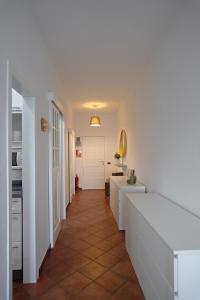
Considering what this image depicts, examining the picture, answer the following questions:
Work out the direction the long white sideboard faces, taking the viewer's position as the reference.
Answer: facing to the left of the viewer

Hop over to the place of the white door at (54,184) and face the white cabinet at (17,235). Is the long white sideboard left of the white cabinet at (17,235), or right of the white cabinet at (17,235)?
left

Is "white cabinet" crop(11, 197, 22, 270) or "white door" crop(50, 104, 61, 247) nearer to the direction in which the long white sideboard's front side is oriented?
the white cabinet

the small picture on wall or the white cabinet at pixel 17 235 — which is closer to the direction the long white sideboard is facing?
the white cabinet

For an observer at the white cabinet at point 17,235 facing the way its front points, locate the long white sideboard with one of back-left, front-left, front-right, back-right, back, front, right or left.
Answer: front-left

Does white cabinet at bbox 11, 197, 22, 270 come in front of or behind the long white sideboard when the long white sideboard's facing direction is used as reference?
in front
